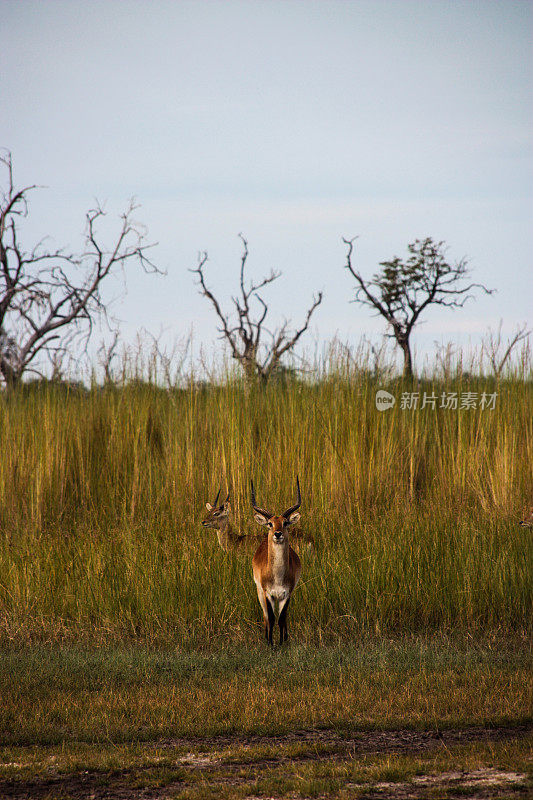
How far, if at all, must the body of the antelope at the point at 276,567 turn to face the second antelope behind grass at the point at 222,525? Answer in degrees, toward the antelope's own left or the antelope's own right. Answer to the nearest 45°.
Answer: approximately 180°

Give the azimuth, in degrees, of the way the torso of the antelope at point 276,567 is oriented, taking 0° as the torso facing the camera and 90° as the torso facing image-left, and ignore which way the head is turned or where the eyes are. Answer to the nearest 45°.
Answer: approximately 0°
